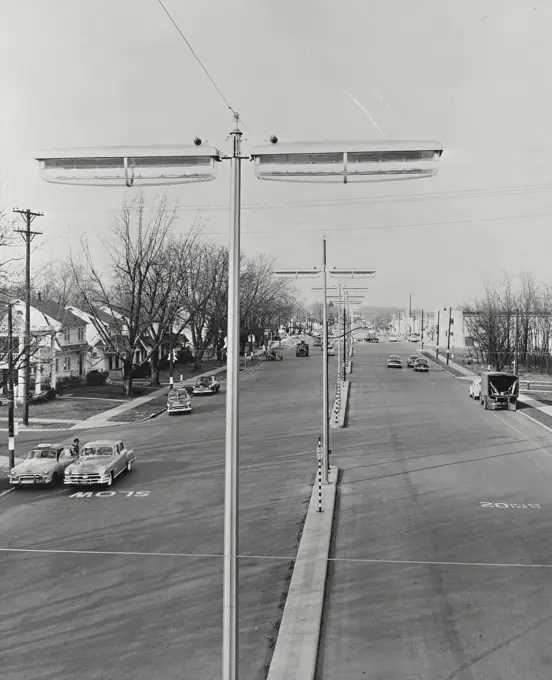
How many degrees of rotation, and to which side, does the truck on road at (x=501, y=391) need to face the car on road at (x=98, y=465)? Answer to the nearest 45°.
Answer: approximately 135° to its left

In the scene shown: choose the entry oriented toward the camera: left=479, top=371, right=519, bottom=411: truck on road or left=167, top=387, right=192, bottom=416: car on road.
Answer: the car on road

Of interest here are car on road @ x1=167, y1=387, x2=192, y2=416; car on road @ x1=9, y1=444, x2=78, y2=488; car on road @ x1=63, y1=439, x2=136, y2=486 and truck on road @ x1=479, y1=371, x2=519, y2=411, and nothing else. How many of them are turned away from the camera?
1

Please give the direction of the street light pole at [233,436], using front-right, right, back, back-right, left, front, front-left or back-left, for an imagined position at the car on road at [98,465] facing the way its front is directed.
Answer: front-left

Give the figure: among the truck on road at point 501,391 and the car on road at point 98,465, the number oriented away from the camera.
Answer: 1

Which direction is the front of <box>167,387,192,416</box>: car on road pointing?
toward the camera

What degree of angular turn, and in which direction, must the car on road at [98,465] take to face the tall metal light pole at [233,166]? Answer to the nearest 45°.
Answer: approximately 45° to its left

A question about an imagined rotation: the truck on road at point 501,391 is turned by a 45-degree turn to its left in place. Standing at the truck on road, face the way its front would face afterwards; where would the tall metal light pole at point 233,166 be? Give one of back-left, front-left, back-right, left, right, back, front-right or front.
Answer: back-left

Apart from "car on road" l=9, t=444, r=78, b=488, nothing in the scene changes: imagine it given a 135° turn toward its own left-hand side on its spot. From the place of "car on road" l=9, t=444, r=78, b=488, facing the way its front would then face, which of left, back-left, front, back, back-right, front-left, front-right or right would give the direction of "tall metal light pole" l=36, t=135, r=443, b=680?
right

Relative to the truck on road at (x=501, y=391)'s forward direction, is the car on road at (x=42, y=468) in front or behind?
behind

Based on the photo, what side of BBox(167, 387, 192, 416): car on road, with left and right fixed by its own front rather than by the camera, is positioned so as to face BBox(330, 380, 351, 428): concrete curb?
left

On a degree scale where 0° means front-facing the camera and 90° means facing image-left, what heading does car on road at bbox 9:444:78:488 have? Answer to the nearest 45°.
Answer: approximately 45°

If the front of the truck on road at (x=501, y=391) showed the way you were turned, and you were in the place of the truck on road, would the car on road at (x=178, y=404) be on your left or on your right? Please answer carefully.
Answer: on your left

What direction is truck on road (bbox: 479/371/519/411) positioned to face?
away from the camera
